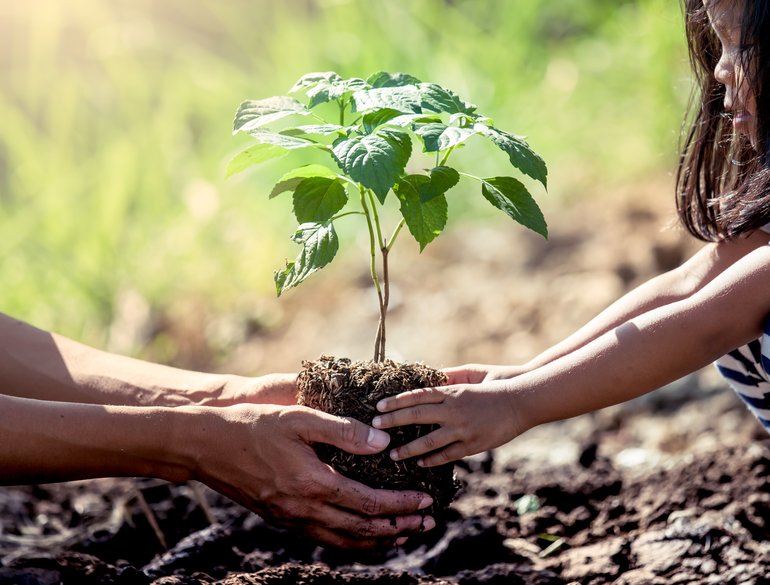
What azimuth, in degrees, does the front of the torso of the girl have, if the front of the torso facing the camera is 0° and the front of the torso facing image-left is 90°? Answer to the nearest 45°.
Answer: approximately 90°
